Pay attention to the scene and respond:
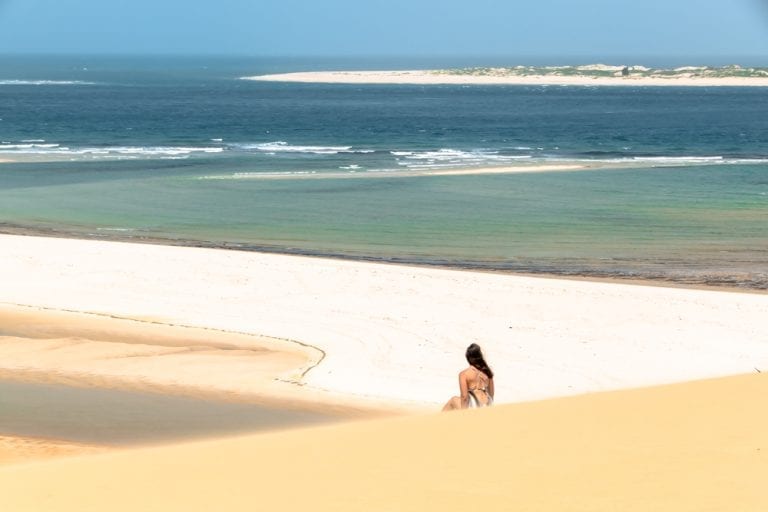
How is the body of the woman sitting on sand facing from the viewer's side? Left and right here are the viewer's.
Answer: facing away from the viewer and to the left of the viewer

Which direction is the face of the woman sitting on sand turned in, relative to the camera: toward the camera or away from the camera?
away from the camera
